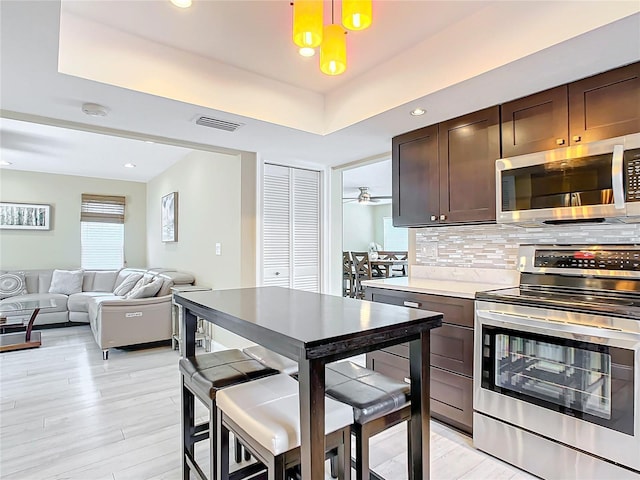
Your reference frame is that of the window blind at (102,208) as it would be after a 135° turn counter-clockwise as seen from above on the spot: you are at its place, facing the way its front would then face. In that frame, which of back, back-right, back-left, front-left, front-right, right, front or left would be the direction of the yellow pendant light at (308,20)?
back-right

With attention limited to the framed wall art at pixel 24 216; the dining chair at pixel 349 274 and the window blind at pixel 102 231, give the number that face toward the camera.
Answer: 2

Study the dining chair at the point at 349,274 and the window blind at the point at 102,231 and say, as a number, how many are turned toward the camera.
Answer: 1

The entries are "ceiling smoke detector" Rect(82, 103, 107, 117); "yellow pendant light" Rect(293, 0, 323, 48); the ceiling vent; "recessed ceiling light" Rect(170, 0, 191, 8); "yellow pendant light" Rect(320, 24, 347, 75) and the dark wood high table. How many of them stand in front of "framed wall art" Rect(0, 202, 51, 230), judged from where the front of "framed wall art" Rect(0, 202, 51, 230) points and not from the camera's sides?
6

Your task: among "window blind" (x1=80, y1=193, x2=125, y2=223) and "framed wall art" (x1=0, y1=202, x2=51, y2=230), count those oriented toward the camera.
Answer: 2

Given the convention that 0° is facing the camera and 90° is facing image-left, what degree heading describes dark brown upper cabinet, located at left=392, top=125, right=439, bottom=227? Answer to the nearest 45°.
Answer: approximately 45°

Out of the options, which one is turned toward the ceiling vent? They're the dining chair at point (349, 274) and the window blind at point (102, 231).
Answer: the window blind

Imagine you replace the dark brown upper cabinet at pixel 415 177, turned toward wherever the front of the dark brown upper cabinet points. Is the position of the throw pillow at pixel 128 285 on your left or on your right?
on your right

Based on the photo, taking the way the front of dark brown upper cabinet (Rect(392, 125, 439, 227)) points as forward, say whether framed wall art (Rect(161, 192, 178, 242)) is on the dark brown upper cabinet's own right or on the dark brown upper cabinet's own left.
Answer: on the dark brown upper cabinet's own right

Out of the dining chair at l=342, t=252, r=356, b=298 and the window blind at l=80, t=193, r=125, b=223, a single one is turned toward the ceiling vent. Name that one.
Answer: the window blind

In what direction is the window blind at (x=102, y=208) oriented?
toward the camera

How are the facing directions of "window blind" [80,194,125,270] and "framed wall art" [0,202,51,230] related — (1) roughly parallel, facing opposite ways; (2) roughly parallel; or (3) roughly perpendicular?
roughly parallel

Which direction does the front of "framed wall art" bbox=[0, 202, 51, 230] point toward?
toward the camera

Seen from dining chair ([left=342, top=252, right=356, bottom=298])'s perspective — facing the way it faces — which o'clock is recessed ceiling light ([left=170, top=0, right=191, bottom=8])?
The recessed ceiling light is roughly at 5 o'clock from the dining chair.

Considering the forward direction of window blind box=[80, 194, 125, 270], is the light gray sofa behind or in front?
in front

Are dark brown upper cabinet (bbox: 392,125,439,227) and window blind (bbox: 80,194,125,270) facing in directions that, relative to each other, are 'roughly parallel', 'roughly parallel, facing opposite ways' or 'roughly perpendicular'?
roughly perpendicular

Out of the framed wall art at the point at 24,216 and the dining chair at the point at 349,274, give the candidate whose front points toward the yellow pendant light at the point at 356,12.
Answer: the framed wall art
